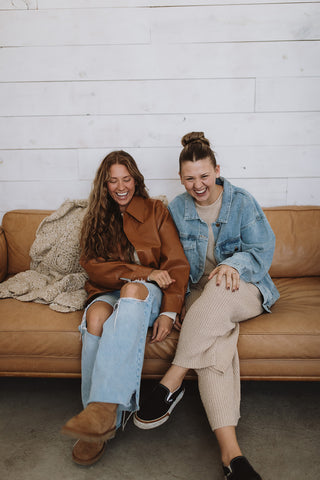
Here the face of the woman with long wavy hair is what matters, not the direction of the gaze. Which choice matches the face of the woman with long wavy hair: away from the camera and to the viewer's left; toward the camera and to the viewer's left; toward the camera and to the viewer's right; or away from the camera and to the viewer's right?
toward the camera and to the viewer's right

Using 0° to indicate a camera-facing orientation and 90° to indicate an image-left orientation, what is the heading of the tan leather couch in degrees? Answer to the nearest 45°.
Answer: approximately 0°

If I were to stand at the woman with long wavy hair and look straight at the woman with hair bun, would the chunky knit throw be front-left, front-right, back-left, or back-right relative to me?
back-left
